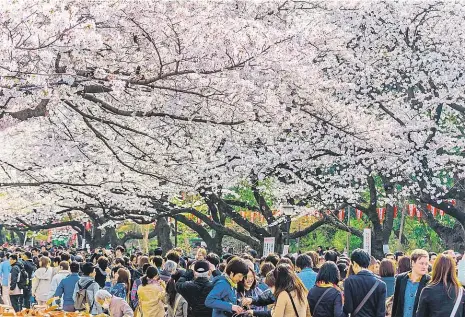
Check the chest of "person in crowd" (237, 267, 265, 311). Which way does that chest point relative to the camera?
toward the camera

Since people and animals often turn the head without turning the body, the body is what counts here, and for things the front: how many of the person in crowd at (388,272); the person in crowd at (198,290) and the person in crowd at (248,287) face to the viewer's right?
0

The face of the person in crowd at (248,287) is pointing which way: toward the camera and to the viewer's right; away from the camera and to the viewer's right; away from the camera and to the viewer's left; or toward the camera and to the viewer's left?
toward the camera and to the viewer's left

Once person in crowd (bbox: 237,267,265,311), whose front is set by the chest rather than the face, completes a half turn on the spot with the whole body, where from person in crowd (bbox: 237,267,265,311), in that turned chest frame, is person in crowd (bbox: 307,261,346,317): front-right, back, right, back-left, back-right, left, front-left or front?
back-right

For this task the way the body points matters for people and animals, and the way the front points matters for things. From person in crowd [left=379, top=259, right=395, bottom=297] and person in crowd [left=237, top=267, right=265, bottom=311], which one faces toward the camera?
person in crowd [left=237, top=267, right=265, bottom=311]
